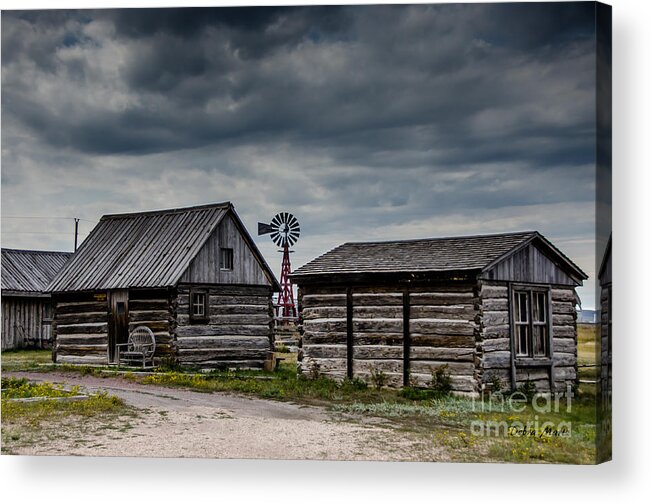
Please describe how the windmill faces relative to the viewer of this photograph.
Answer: facing the viewer and to the right of the viewer

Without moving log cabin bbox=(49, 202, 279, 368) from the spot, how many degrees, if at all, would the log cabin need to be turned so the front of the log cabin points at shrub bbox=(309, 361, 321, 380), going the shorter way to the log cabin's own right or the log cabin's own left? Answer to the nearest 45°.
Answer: approximately 90° to the log cabin's own left

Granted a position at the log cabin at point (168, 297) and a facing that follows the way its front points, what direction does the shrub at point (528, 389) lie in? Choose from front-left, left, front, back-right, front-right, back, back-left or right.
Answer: left

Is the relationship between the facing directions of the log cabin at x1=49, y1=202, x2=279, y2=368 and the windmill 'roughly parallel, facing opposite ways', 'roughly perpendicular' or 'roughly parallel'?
roughly perpendicular

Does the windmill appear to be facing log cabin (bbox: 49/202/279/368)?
no

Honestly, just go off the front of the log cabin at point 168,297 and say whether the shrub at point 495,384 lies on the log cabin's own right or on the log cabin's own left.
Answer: on the log cabin's own left

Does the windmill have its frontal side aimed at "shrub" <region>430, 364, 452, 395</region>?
yes

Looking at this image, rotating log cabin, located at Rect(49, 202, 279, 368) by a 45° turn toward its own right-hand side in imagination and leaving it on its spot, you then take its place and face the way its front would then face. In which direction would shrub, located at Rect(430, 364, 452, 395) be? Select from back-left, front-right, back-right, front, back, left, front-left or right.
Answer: back-left

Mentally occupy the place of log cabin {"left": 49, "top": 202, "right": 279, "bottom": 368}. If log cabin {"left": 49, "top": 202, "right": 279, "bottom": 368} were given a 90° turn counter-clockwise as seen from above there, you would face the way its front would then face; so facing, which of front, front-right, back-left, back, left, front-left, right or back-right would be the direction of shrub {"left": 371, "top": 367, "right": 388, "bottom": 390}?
front

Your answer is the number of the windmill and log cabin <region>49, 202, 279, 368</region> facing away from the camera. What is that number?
0
